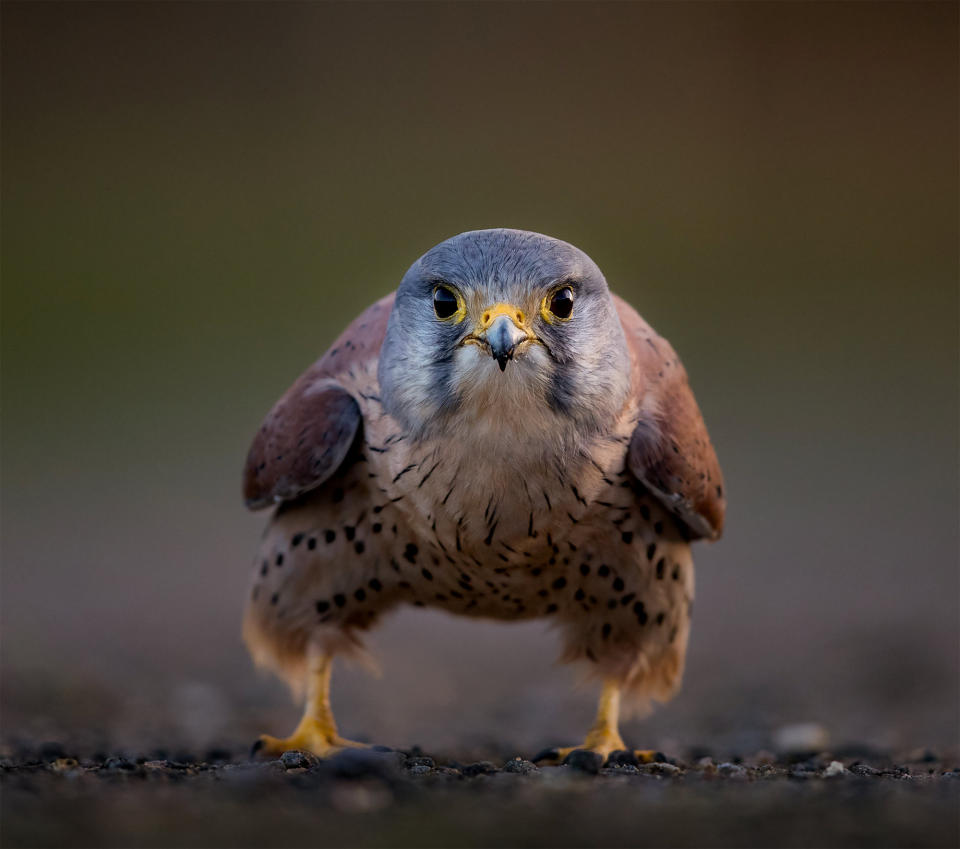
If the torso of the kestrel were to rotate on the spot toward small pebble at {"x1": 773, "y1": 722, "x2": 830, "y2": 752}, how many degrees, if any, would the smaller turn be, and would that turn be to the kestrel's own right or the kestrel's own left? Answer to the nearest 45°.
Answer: approximately 135° to the kestrel's own left

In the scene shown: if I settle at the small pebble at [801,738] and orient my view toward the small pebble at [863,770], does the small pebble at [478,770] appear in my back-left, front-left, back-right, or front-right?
front-right

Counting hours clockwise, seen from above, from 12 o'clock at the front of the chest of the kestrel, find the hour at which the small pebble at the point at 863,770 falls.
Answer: The small pebble is roughly at 9 o'clock from the kestrel.

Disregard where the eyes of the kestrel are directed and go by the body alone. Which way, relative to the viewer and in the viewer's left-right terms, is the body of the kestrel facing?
facing the viewer

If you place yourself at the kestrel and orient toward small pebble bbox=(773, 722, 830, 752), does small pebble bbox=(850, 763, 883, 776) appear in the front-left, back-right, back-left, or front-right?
front-right

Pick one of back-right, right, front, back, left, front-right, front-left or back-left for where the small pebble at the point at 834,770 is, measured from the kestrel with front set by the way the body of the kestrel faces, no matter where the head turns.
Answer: left

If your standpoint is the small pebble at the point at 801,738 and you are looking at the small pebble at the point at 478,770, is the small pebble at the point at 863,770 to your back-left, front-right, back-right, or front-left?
front-left
